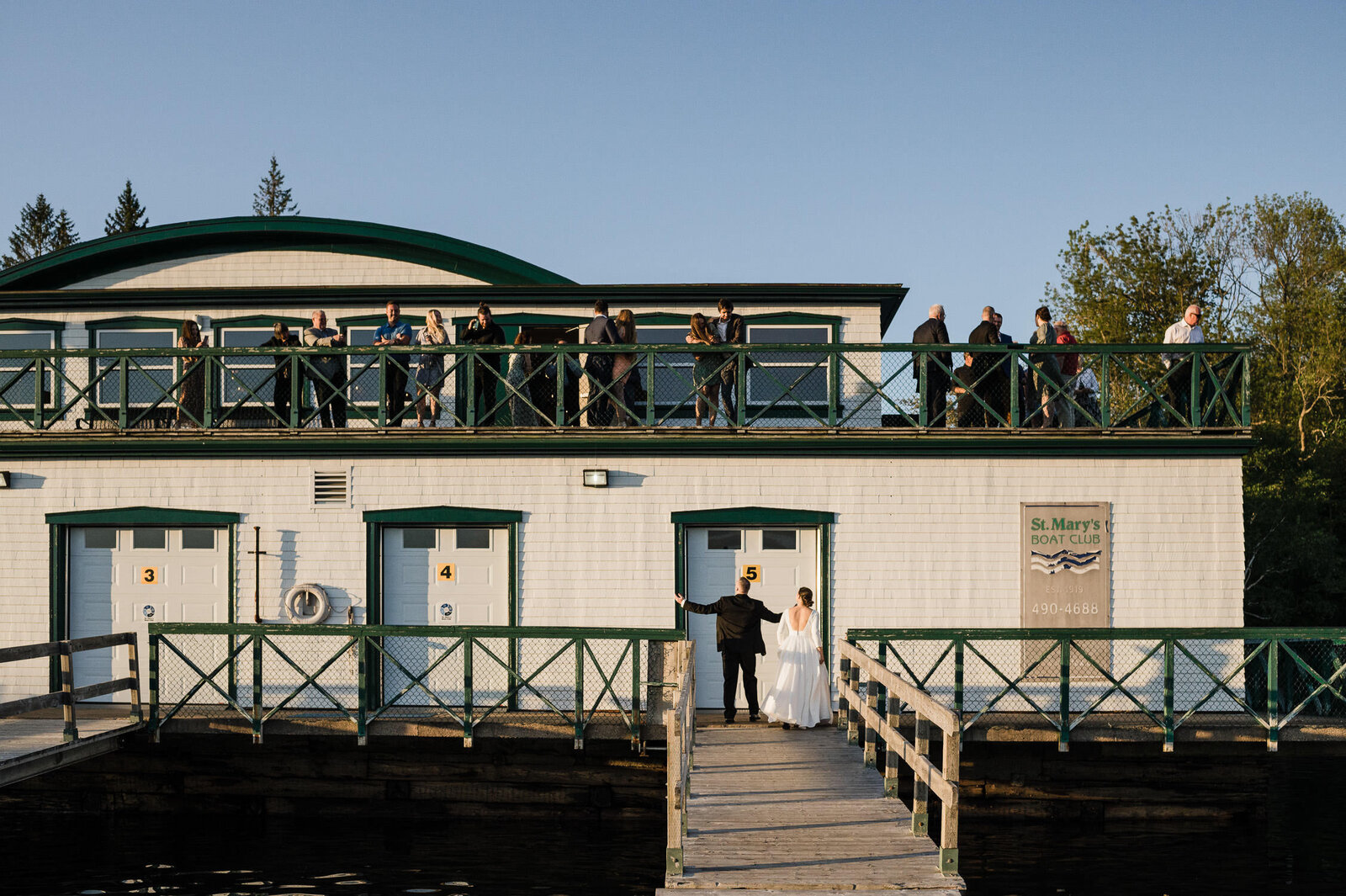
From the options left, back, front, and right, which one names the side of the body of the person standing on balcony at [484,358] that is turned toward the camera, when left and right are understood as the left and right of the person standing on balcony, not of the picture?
front

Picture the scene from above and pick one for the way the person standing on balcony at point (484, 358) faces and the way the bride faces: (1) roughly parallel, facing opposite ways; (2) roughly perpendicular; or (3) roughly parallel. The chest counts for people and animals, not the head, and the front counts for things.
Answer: roughly parallel, facing opposite ways

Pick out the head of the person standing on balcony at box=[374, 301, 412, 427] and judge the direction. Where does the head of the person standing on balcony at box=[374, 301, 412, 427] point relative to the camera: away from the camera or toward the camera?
toward the camera

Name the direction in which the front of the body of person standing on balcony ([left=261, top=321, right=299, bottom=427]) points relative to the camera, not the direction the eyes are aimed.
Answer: toward the camera

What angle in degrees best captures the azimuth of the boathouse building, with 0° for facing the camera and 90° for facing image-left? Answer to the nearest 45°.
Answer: approximately 0°

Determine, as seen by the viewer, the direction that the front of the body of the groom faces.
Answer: away from the camera

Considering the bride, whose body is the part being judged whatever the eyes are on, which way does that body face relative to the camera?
away from the camera

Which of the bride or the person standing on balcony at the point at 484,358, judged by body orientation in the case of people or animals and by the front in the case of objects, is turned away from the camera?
the bride

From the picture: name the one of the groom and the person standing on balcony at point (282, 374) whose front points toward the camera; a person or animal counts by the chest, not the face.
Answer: the person standing on balcony
